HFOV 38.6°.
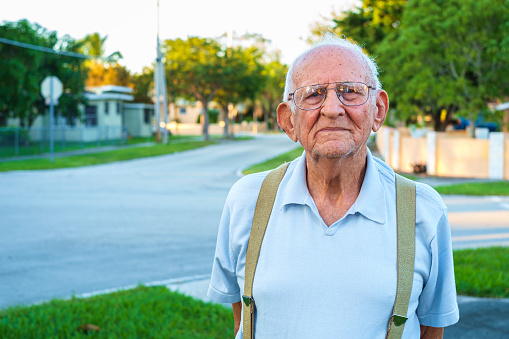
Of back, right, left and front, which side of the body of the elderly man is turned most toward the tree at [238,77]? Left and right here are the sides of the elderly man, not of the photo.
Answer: back

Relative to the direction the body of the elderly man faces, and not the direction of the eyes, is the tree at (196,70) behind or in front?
behind

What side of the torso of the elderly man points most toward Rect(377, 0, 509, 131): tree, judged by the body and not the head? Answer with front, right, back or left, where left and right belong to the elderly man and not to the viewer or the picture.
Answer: back

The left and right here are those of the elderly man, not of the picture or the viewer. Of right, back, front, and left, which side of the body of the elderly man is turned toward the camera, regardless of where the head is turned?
front

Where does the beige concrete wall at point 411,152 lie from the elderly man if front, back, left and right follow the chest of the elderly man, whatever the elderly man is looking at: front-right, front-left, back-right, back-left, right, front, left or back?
back

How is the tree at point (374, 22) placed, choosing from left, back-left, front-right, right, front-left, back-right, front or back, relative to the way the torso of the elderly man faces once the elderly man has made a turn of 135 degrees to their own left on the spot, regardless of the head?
front-left

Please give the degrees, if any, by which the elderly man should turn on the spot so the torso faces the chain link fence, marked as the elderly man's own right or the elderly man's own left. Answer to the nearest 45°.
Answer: approximately 135° to the elderly man's own right
